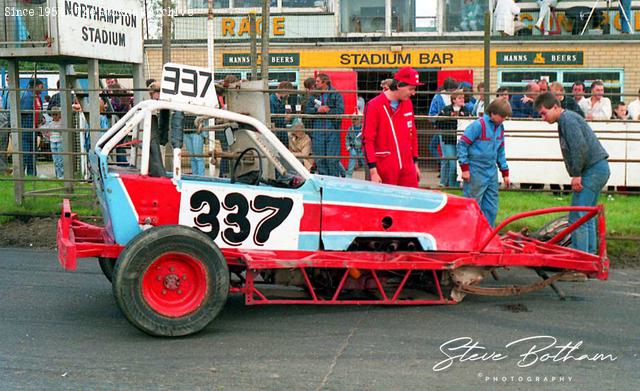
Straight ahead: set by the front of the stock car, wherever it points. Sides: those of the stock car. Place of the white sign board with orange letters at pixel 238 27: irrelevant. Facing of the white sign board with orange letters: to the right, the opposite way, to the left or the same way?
to the right

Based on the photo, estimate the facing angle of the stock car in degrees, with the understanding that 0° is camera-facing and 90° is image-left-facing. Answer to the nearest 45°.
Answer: approximately 270°

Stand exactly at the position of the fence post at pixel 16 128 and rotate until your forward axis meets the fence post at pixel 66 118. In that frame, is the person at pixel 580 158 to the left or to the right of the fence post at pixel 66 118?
right

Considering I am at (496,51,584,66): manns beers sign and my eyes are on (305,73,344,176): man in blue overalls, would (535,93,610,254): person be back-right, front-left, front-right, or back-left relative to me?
front-left

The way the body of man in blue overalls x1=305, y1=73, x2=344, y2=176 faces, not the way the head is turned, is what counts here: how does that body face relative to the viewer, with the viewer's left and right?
facing the viewer and to the left of the viewer

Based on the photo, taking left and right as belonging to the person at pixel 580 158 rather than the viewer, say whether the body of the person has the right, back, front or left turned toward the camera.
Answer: left

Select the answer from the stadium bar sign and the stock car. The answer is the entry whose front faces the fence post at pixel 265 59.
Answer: the stadium bar sign

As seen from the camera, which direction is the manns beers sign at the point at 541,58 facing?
toward the camera

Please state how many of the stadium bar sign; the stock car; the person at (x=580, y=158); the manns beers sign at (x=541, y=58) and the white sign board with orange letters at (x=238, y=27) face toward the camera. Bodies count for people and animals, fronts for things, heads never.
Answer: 3

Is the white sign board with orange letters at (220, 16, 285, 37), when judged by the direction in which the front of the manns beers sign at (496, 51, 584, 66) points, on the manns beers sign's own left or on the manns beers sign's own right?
on the manns beers sign's own right

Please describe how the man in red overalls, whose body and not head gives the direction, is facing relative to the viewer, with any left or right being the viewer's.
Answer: facing the viewer and to the right of the viewer

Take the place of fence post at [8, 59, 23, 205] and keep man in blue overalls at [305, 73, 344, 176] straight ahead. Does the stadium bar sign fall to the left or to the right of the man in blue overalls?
left

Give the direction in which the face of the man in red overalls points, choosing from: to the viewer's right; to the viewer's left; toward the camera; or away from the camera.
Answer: to the viewer's right

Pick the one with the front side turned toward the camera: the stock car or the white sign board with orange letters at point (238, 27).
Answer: the white sign board with orange letters
